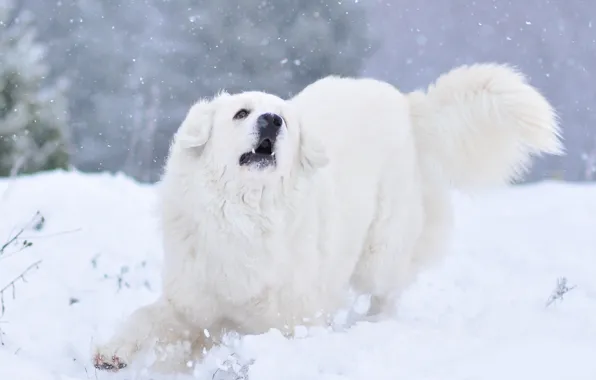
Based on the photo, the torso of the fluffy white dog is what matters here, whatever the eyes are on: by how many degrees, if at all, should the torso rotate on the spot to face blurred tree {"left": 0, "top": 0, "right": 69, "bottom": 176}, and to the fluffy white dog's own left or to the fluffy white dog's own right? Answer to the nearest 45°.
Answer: approximately 90° to the fluffy white dog's own right

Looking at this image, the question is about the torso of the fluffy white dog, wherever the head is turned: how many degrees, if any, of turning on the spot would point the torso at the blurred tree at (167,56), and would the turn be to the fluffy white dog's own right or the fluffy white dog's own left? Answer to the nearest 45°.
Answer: approximately 135° to the fluffy white dog's own right

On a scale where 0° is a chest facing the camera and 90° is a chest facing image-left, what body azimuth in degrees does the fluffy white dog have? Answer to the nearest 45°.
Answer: approximately 45°
